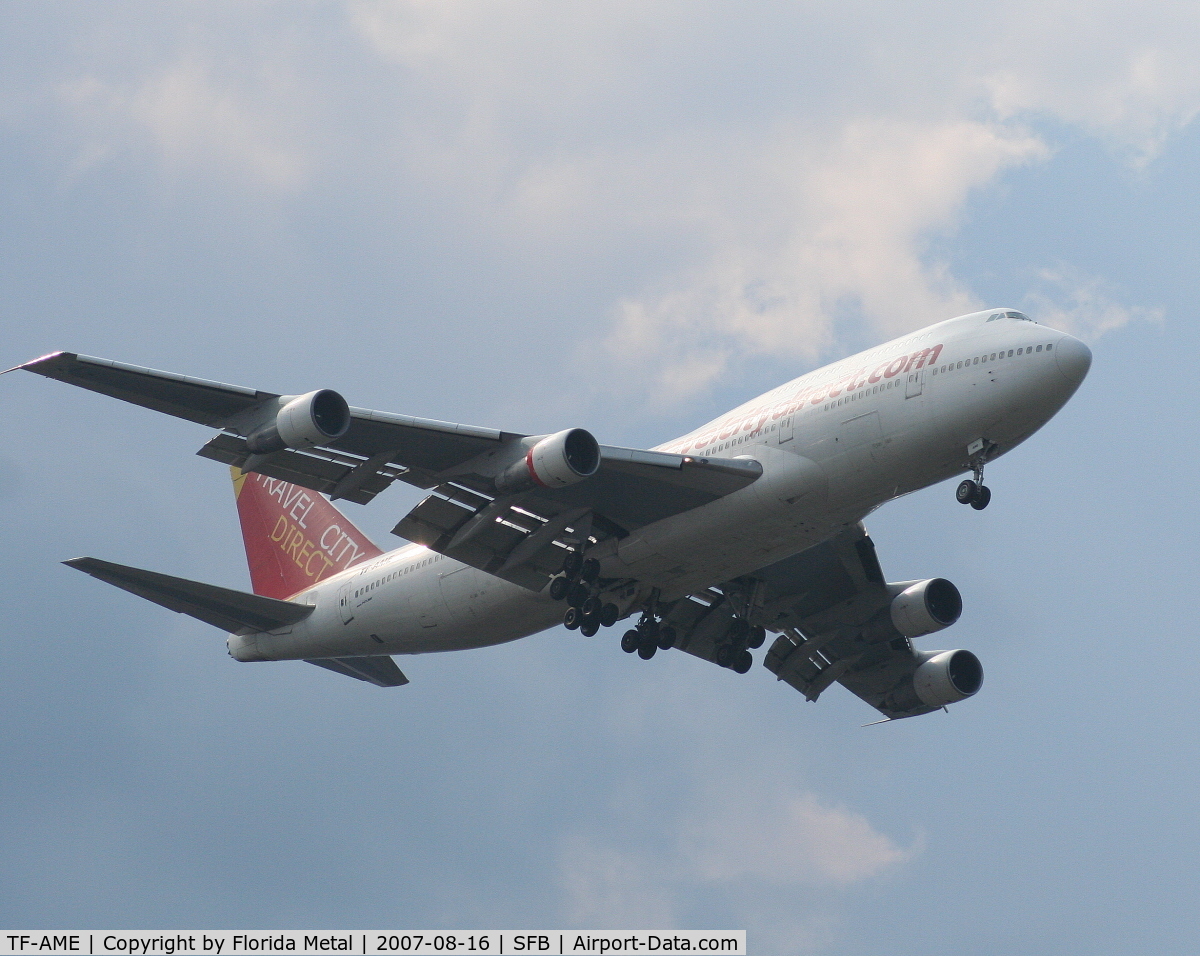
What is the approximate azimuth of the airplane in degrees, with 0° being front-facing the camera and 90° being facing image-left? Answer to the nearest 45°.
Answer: approximately 315°
